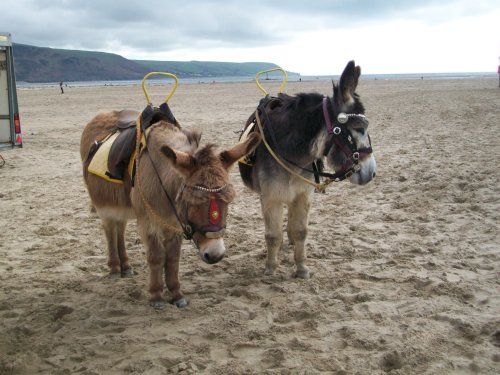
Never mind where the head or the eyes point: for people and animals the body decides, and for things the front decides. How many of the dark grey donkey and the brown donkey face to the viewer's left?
0

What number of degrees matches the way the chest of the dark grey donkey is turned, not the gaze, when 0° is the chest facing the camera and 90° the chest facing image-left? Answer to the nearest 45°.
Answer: approximately 315°

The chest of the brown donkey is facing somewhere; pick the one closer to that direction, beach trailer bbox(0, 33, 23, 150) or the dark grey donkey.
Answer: the dark grey donkey

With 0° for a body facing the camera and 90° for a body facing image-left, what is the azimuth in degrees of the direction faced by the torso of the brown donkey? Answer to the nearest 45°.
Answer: approximately 315°

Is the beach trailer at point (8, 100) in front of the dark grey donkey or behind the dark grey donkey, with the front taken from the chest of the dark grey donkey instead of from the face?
behind

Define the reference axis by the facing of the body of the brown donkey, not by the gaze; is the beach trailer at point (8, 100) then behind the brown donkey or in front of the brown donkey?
behind
